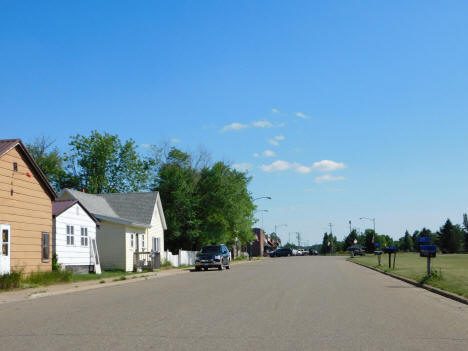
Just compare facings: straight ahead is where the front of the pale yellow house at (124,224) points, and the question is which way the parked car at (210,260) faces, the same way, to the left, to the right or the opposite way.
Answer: to the right

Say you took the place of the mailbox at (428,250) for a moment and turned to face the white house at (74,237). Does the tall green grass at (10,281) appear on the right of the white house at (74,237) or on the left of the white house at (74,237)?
left

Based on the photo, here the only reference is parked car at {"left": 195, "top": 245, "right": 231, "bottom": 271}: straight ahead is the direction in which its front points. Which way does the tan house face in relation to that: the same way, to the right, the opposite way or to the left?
to the left

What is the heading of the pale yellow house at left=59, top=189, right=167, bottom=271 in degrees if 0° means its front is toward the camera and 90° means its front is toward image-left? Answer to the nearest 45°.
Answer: approximately 315°

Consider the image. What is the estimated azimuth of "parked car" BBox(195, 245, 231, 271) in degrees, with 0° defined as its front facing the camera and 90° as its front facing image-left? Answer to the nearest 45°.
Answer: approximately 45°

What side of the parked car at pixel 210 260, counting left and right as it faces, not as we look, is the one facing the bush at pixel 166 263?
right

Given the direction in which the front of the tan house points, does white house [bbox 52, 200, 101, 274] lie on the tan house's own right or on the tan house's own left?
on the tan house's own left

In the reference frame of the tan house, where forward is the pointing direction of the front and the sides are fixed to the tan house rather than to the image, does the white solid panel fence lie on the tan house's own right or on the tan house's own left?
on the tan house's own left

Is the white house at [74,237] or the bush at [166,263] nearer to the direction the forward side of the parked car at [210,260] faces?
the white house

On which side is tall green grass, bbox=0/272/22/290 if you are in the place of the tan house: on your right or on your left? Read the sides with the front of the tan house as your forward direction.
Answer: on your right

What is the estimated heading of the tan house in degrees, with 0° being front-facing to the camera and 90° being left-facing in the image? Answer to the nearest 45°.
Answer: approximately 315°
